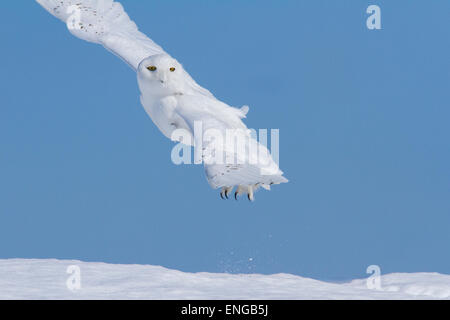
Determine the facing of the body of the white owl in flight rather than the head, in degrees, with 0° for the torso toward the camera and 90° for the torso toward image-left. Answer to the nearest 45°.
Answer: approximately 45°
